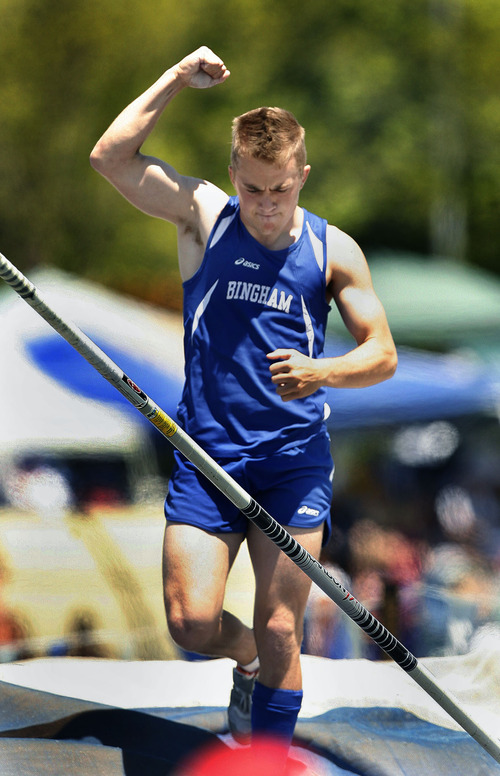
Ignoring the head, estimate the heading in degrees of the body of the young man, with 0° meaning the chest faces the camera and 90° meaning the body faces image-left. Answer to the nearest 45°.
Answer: approximately 0°

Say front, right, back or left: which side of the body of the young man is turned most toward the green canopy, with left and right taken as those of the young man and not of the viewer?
back

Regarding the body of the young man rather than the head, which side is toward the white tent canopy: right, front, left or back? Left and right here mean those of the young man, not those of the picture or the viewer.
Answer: back

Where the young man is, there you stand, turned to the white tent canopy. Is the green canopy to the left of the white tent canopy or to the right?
right
